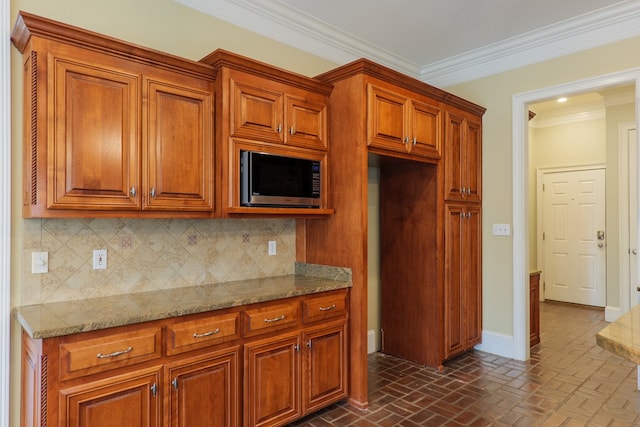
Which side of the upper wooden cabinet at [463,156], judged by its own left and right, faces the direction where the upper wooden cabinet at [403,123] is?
right

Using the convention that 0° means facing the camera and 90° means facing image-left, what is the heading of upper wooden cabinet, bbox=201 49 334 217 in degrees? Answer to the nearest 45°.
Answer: approximately 315°

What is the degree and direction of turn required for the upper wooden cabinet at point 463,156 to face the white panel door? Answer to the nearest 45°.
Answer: approximately 90° to its left

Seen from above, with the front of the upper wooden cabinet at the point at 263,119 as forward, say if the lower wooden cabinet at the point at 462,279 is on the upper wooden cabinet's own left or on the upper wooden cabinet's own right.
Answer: on the upper wooden cabinet's own left

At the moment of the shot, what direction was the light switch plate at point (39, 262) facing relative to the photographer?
facing the viewer

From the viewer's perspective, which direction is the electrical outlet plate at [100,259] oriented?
toward the camera

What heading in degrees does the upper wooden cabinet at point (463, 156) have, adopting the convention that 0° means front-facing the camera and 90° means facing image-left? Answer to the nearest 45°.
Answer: approximately 315°

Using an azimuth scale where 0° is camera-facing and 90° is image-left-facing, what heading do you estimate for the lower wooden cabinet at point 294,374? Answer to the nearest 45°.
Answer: approximately 315°

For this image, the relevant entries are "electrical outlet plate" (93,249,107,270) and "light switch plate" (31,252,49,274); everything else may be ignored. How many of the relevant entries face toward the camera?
2

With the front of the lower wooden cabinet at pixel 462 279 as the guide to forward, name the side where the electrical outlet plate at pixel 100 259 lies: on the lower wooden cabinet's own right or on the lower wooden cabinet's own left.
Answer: on the lower wooden cabinet's own right

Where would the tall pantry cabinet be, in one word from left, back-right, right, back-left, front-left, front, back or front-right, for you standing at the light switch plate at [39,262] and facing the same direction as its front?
left

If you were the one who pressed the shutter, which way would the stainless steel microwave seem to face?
facing the viewer and to the right of the viewer
